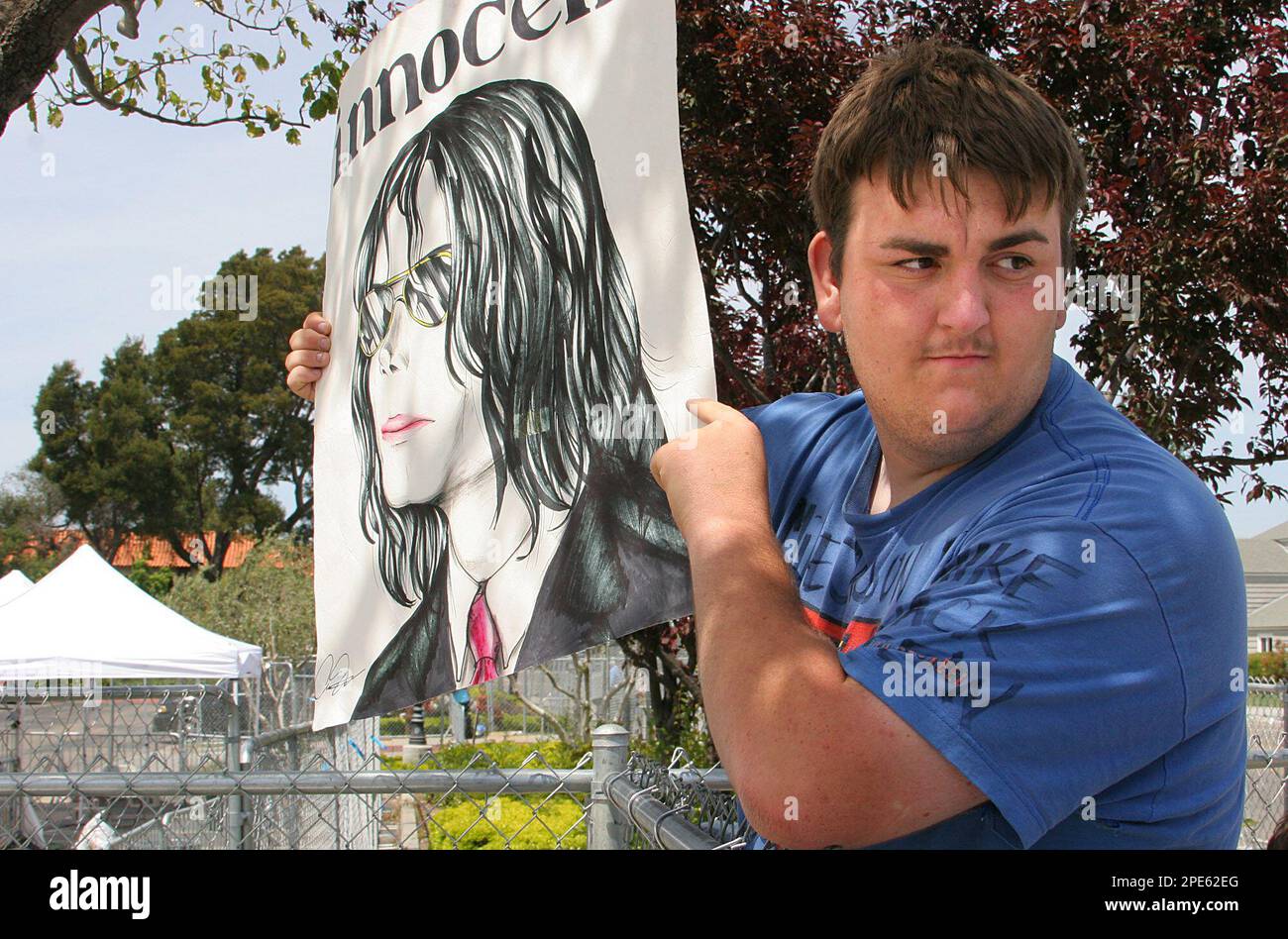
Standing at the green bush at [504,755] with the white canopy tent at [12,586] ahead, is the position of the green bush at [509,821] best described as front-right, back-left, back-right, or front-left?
back-left

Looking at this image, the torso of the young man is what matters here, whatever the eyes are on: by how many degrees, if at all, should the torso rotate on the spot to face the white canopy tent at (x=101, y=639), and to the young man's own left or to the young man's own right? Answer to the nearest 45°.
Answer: approximately 90° to the young man's own right

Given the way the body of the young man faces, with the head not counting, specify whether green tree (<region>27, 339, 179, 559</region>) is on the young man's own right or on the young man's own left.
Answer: on the young man's own right

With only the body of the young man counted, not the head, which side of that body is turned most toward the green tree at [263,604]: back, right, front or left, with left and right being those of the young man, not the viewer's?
right

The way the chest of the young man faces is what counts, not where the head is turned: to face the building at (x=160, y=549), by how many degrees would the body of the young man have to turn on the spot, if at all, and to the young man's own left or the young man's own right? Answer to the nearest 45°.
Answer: approximately 90° to the young man's own right

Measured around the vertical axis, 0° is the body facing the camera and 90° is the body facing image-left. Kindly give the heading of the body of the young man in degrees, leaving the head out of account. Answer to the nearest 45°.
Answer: approximately 45°

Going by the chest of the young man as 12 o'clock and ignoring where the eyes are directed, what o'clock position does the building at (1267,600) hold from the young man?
The building is roughly at 5 o'clock from the young man.

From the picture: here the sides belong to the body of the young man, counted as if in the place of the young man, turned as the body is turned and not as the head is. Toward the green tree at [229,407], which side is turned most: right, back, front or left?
right
